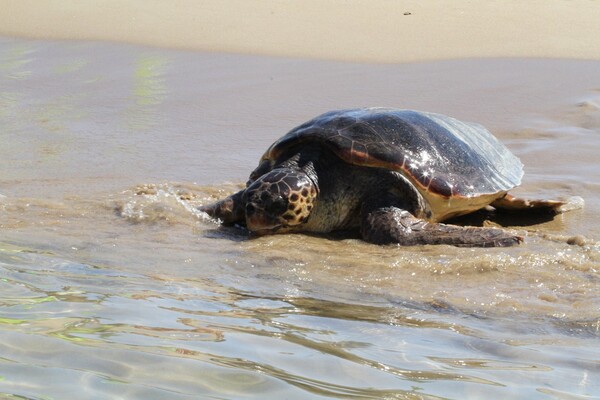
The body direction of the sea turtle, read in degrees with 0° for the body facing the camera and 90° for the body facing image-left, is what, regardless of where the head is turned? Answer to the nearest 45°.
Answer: approximately 45°
